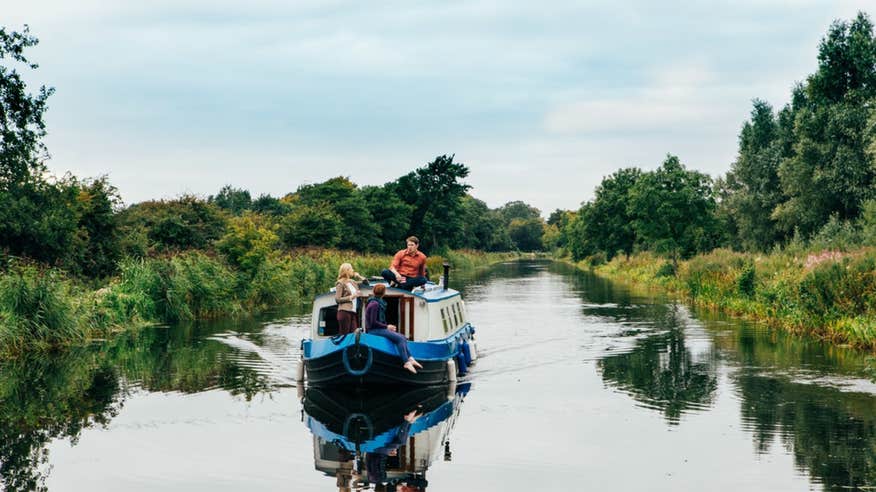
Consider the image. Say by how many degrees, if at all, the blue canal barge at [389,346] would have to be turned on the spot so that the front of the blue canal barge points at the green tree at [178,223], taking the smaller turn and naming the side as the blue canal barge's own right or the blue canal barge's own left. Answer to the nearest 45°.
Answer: approximately 180°

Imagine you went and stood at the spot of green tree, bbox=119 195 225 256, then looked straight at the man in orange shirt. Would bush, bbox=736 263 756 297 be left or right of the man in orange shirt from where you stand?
left

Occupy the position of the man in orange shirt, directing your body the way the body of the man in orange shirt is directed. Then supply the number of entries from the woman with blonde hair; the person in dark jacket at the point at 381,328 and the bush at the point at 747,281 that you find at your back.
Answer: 1

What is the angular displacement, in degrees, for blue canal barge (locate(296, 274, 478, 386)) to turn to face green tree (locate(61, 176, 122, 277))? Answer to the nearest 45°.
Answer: approximately 135° to its right

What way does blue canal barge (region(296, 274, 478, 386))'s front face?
toward the camera

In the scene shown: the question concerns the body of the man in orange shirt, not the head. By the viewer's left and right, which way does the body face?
facing the viewer and to the left of the viewer

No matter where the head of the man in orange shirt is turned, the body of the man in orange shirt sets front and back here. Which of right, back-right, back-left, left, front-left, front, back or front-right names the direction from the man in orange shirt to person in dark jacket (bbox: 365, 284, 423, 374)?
front-left

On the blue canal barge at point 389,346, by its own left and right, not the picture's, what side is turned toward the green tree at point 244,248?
back
